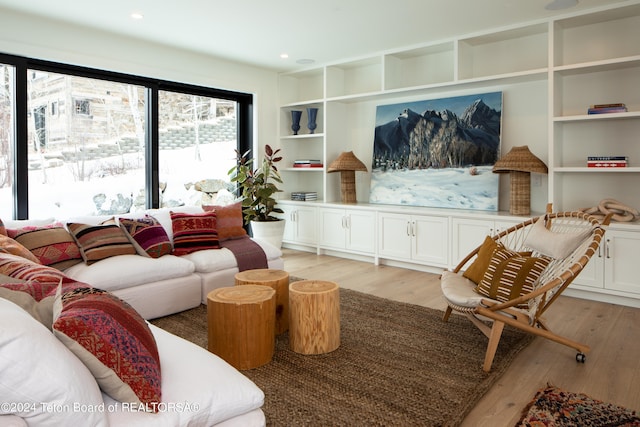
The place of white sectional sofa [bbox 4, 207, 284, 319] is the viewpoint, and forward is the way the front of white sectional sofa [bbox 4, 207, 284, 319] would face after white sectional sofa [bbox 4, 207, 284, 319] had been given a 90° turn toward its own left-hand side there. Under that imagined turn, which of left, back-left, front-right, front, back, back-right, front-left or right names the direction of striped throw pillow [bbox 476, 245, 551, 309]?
right

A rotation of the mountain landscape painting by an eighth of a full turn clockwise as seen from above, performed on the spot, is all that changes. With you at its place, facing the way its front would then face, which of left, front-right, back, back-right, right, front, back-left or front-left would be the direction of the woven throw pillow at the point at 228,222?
front-left

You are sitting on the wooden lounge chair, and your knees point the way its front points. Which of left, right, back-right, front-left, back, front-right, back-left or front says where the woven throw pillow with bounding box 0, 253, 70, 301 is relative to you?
front

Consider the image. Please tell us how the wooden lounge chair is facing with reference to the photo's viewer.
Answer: facing the viewer and to the left of the viewer

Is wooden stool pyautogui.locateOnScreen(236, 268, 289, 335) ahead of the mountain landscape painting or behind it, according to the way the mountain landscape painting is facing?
ahead

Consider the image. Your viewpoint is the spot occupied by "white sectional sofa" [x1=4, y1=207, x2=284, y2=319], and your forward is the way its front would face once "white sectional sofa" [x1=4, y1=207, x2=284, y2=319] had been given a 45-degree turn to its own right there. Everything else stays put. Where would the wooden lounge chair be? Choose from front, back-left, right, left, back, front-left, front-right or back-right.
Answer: front-left

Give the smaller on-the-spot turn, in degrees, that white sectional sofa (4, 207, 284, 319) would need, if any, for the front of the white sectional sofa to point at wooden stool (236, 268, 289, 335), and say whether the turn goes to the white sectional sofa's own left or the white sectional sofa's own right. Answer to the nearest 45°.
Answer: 0° — it already faces it

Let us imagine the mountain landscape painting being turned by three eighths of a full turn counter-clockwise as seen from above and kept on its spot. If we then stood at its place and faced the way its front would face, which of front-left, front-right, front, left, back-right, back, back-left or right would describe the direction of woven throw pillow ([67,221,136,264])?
back-right

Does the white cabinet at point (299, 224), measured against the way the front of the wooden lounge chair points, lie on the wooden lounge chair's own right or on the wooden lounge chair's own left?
on the wooden lounge chair's own right

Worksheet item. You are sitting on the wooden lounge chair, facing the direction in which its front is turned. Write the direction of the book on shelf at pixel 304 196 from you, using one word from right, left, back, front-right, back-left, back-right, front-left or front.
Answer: right

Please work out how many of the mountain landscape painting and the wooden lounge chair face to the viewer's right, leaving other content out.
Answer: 0
